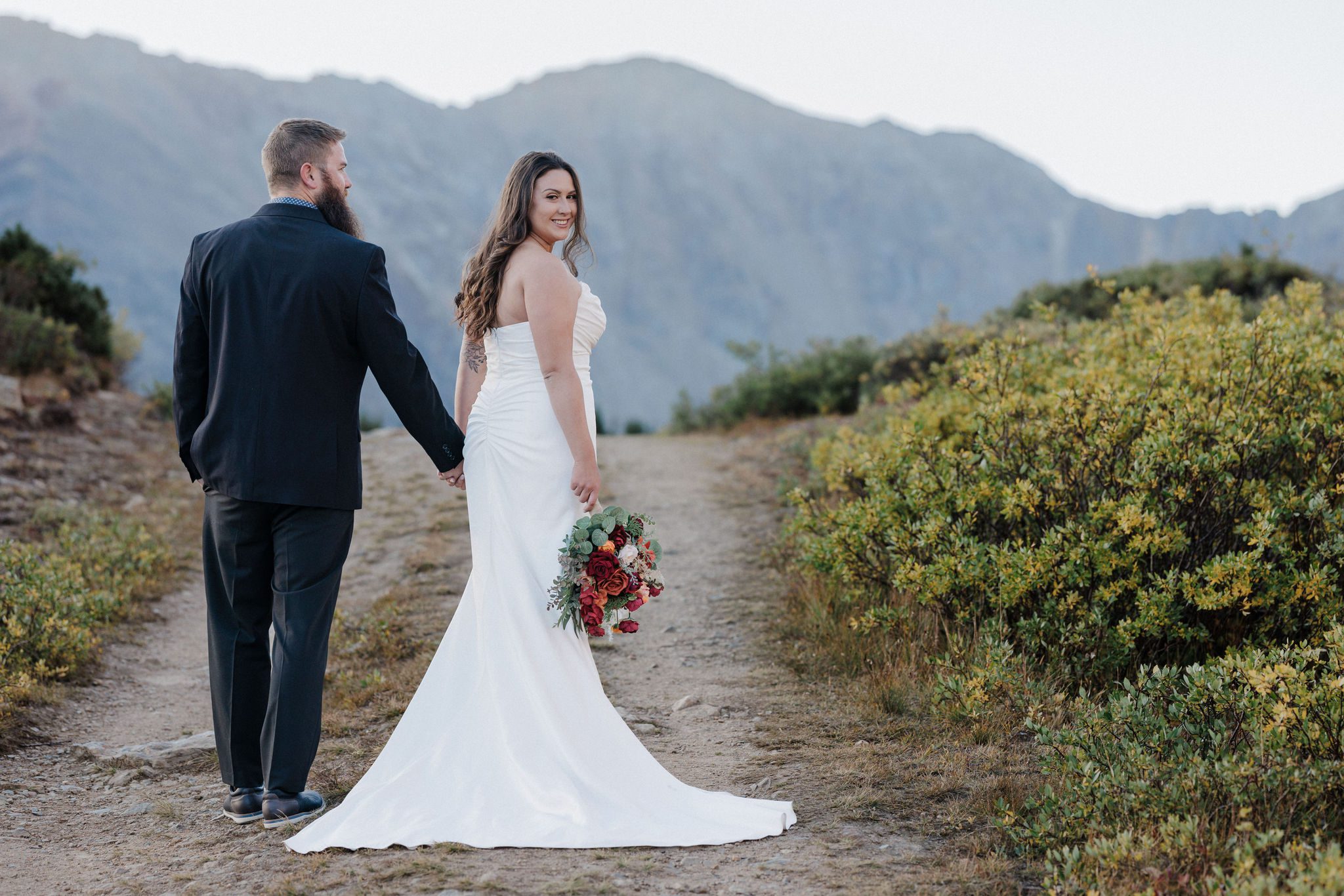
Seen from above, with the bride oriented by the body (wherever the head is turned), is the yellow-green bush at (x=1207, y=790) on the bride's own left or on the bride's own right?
on the bride's own right

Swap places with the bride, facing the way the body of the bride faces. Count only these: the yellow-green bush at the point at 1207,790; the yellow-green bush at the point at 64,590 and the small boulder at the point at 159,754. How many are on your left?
2

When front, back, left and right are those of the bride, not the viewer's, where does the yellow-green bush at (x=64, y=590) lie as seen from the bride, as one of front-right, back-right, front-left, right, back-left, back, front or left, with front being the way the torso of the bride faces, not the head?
left

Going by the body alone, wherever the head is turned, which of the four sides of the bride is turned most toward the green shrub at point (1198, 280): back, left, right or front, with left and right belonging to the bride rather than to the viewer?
front

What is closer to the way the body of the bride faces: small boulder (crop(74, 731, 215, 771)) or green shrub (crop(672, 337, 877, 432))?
the green shrub

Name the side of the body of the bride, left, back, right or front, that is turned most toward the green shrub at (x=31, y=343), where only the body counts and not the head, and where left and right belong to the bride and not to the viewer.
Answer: left

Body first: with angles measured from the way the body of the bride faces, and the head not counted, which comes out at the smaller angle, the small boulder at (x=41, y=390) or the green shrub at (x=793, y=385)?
the green shrub

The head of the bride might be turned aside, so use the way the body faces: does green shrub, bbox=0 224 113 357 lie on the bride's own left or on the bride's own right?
on the bride's own left

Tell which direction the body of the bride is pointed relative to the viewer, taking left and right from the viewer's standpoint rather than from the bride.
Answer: facing away from the viewer and to the right of the viewer

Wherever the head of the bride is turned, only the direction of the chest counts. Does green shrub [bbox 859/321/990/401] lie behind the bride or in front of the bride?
in front
